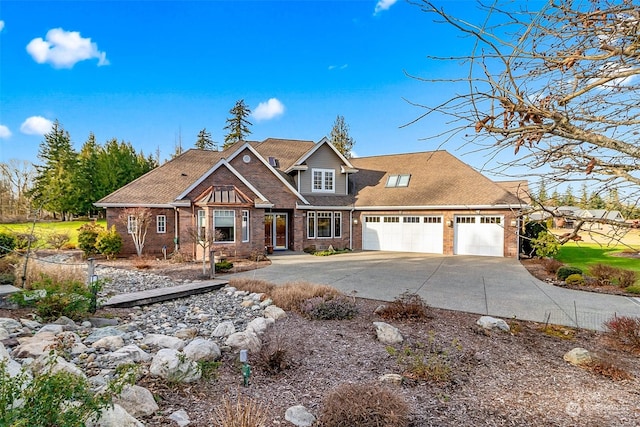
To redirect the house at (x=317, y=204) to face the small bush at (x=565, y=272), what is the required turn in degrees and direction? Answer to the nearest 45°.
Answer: approximately 45° to its left

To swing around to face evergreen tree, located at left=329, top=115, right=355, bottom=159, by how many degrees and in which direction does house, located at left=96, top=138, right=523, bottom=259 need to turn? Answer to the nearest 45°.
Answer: approximately 180°

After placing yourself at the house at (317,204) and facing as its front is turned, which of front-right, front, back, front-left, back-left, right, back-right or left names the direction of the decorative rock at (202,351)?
front

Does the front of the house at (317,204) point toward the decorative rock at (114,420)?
yes

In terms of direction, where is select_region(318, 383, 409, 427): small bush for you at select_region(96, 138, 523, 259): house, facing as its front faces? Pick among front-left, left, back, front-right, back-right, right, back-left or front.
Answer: front

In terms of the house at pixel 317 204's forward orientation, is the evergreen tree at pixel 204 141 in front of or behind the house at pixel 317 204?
behind

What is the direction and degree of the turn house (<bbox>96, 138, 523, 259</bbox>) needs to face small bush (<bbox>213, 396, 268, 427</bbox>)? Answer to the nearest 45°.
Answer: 0° — it already faces it

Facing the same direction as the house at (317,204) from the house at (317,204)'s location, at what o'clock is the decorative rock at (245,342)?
The decorative rock is roughly at 12 o'clock from the house.

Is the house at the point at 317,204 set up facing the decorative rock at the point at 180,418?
yes

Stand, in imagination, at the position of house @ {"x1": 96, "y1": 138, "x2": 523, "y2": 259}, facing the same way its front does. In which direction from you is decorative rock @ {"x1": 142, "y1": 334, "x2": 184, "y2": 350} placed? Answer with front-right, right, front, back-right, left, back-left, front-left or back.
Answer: front

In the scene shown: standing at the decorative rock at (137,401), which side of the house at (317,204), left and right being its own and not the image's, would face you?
front

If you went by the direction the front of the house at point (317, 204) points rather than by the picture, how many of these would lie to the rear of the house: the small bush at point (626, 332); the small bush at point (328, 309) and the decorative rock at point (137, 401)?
0

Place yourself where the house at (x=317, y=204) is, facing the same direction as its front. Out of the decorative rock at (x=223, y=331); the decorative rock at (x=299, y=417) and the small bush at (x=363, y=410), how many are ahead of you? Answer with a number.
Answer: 3

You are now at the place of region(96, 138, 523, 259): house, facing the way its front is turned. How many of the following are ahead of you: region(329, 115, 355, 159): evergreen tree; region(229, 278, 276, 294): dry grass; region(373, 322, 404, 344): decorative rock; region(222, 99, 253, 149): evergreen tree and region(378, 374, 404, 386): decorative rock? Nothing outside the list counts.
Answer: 3

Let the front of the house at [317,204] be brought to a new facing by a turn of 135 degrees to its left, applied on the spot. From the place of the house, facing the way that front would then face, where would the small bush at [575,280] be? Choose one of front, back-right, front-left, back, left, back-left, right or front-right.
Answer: right

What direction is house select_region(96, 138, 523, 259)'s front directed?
toward the camera

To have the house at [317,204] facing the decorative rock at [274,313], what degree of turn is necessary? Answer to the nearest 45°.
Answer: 0° — it already faces it
